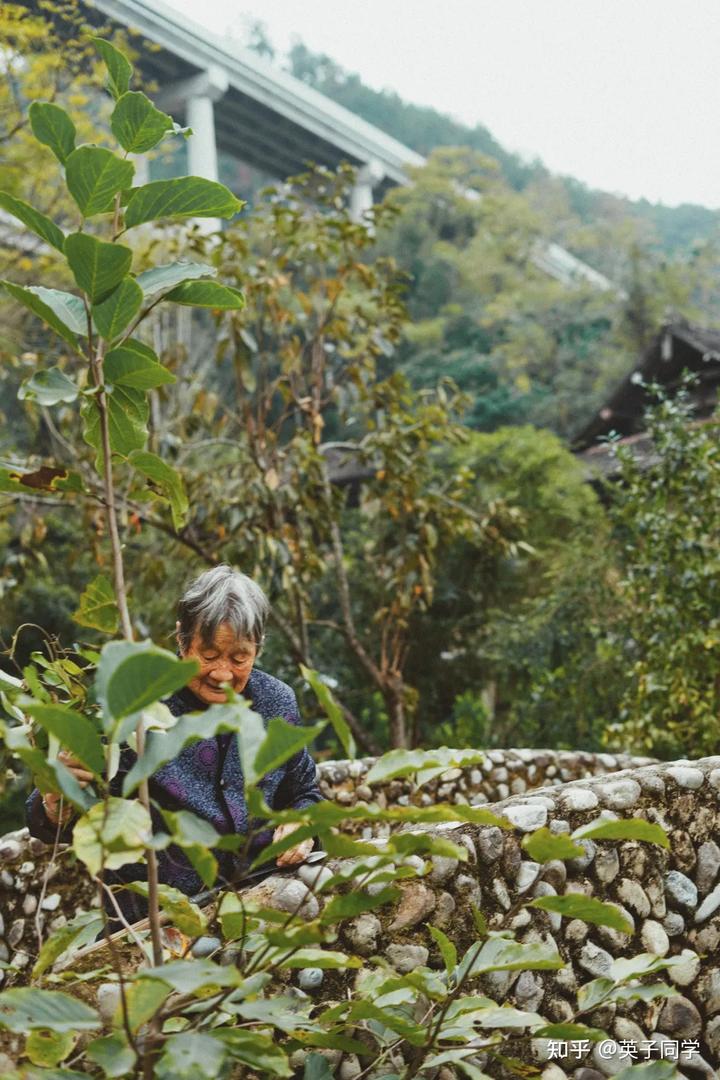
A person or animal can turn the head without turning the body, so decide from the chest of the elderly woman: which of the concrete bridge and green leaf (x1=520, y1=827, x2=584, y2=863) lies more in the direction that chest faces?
the green leaf

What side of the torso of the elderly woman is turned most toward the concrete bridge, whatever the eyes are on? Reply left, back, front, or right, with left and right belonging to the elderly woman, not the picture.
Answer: back

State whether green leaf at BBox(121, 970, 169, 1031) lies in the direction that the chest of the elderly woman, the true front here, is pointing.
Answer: yes

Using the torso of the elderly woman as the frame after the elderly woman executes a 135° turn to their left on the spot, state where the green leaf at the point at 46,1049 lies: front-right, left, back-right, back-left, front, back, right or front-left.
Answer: back-right

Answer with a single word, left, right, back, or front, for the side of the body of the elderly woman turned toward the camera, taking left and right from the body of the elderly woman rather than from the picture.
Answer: front

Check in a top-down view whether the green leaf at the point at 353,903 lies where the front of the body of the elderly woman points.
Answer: yes

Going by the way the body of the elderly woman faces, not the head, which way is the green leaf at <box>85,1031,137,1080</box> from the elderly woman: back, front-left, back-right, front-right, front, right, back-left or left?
front

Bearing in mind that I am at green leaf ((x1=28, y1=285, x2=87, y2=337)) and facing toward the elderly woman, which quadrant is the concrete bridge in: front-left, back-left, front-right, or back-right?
front-left

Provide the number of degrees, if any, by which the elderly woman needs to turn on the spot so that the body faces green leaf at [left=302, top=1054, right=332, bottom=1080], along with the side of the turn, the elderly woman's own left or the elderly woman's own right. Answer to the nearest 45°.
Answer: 0° — they already face it

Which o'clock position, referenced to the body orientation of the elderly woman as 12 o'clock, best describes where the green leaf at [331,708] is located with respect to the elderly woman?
The green leaf is roughly at 12 o'clock from the elderly woman.
